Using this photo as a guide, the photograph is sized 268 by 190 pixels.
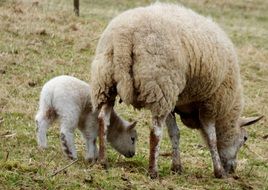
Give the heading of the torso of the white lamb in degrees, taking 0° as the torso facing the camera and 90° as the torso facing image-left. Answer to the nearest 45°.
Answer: approximately 225°

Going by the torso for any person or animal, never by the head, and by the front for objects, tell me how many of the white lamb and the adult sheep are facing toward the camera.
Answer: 0

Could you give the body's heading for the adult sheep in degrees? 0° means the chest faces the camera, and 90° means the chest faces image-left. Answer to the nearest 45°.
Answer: approximately 225°
